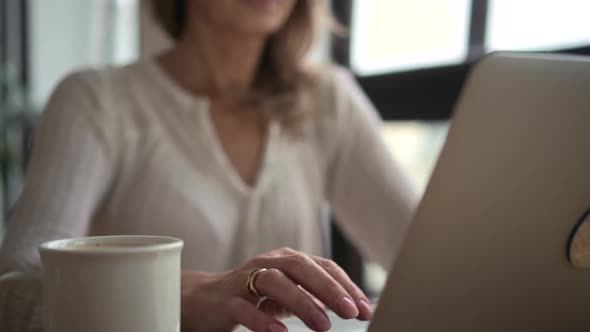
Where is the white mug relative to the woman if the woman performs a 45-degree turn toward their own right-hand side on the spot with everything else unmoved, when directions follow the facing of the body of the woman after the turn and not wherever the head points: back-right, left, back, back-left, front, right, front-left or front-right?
front

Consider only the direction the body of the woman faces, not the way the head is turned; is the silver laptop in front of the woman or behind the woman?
in front

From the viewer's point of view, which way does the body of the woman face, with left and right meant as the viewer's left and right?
facing the viewer and to the right of the viewer
